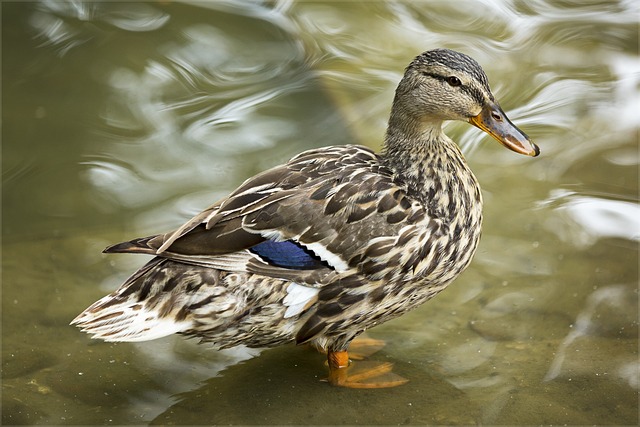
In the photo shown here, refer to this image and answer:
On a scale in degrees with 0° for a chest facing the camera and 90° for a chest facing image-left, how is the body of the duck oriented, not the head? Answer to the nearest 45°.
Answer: approximately 270°
